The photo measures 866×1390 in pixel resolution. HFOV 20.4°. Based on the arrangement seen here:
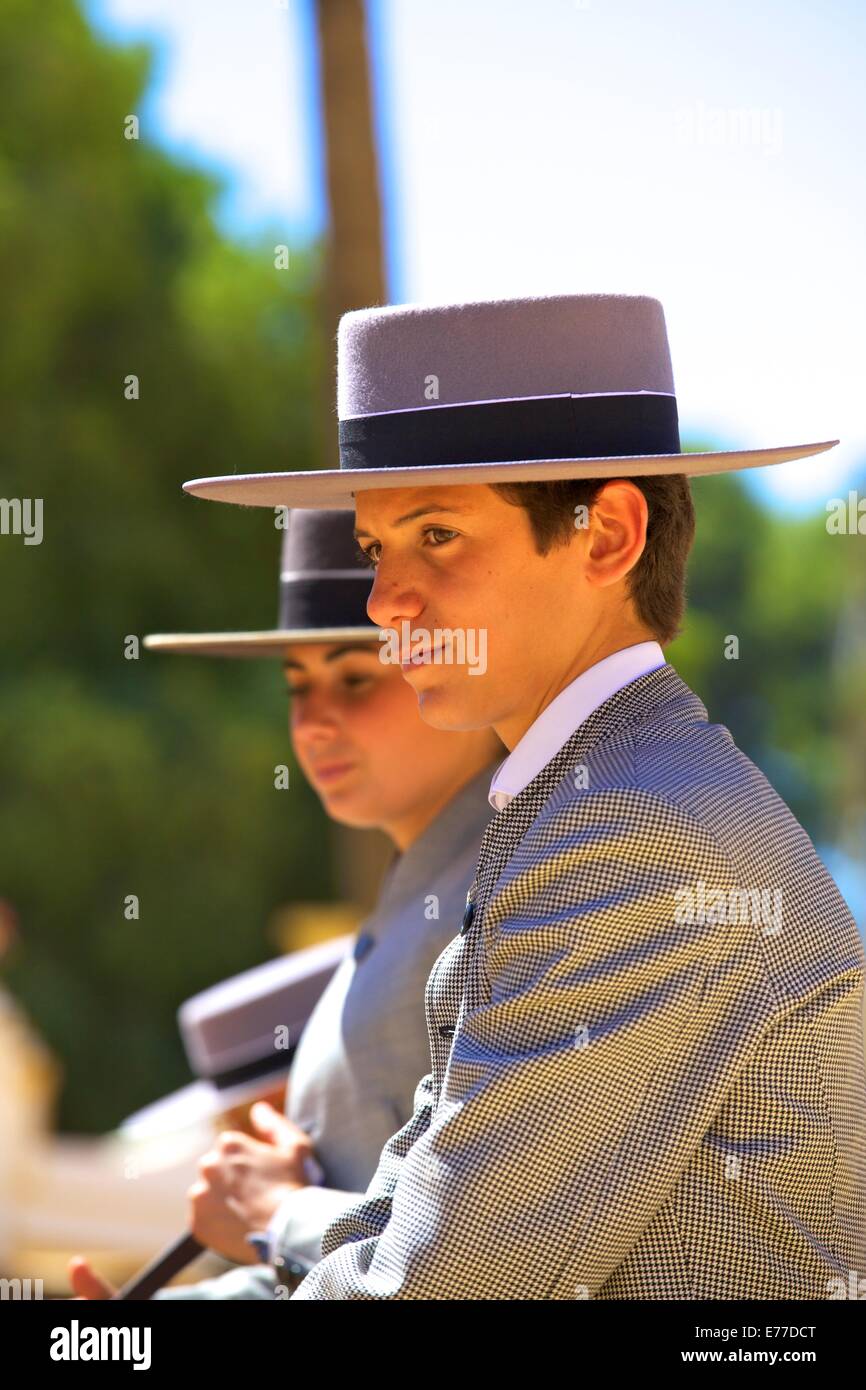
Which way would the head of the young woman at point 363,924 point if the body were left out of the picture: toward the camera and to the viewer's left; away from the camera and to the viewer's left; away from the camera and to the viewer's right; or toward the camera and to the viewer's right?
toward the camera and to the viewer's left

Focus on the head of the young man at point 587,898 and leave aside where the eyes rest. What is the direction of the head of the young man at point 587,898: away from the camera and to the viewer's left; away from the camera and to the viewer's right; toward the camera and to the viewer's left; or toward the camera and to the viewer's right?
toward the camera and to the viewer's left

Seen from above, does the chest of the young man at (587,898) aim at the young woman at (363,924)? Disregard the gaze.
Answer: no

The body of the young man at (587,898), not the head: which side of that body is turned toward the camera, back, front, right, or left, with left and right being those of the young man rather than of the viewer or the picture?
left
